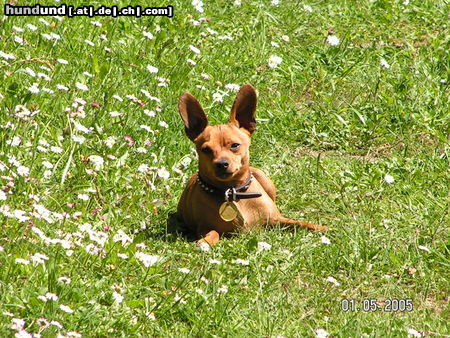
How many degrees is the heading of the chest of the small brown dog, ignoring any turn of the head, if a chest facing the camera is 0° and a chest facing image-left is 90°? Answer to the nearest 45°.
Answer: approximately 0°

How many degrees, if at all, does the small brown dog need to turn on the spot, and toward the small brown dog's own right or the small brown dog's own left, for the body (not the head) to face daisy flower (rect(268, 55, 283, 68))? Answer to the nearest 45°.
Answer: approximately 180°
